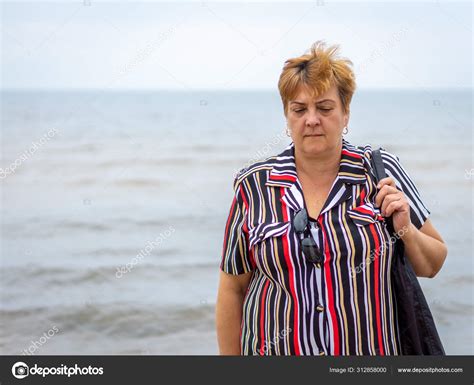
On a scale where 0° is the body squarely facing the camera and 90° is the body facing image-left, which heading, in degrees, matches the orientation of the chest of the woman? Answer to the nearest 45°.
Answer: approximately 0°
